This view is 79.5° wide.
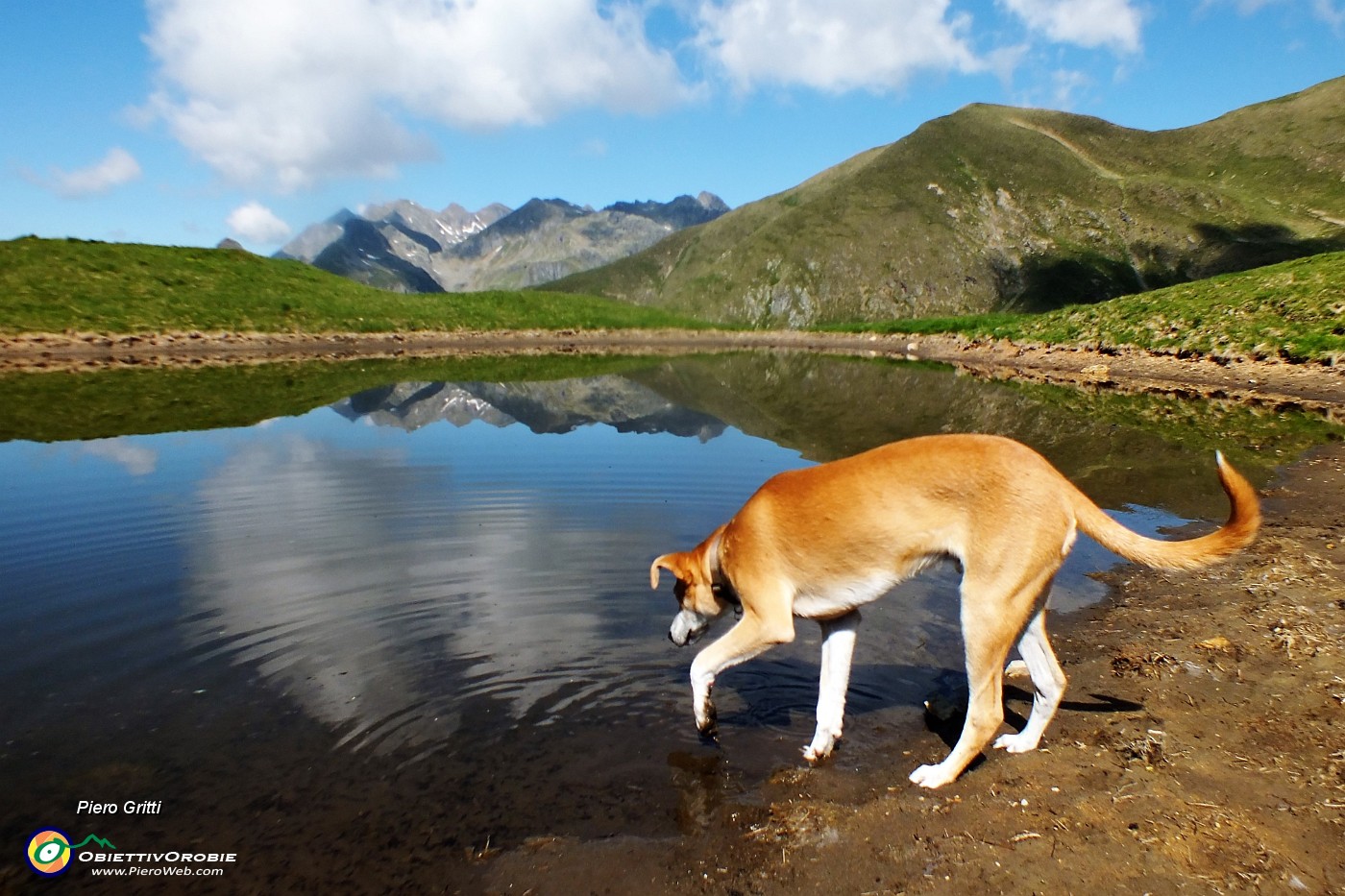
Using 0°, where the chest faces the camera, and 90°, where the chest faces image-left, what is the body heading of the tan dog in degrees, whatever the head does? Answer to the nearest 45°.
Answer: approximately 90°
